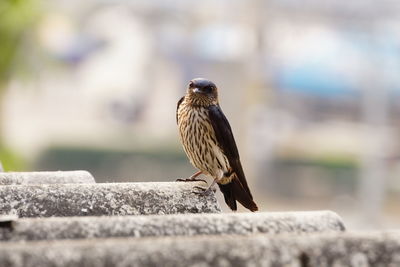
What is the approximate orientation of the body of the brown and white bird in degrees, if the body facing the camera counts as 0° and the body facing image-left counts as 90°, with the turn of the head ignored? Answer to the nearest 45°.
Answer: approximately 45°

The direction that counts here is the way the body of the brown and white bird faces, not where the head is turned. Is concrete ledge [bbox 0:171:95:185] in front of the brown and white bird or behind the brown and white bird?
in front

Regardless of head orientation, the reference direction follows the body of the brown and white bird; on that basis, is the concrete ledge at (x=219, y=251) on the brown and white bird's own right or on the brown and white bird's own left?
on the brown and white bird's own left
